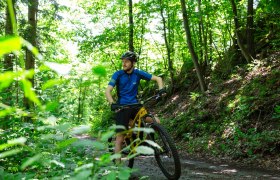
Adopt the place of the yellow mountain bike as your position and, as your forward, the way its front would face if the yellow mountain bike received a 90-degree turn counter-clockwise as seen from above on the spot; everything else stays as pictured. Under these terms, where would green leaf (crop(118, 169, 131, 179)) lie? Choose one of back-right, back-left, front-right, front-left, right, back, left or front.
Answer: back-right

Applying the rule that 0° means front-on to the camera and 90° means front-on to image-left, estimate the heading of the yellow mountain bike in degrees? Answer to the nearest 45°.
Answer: approximately 315°
